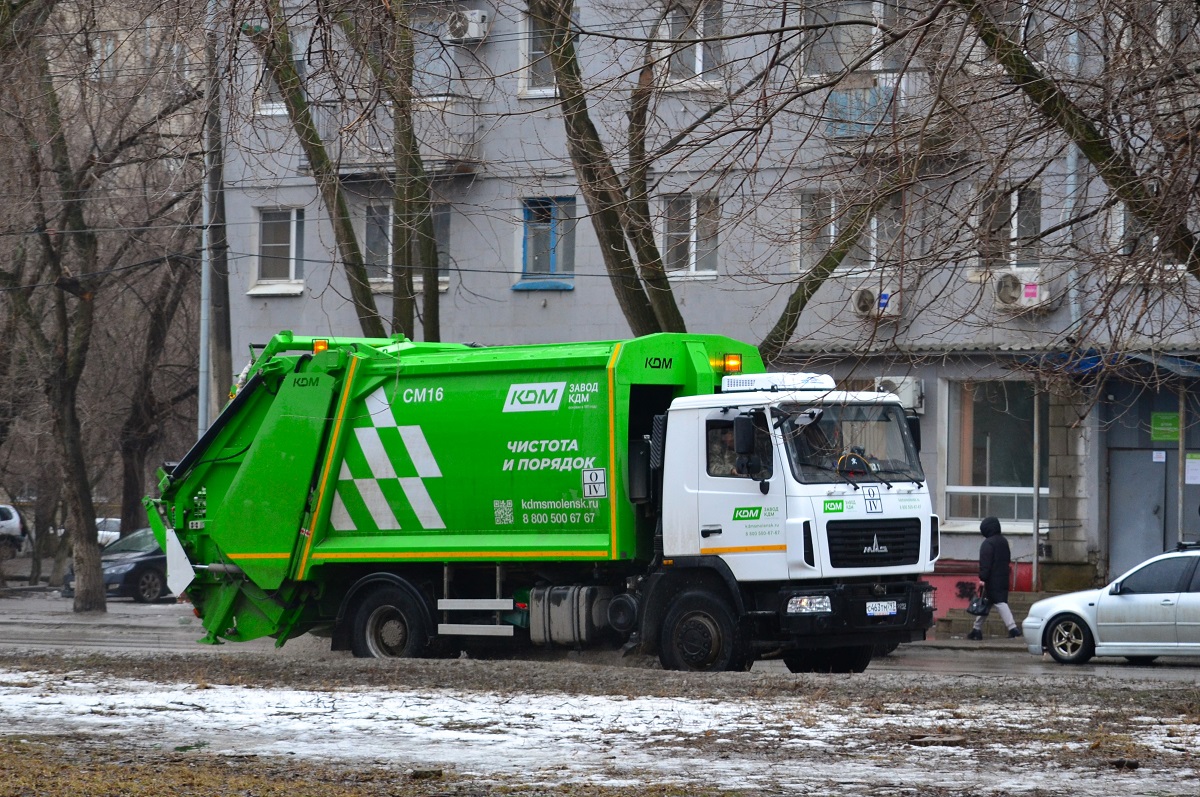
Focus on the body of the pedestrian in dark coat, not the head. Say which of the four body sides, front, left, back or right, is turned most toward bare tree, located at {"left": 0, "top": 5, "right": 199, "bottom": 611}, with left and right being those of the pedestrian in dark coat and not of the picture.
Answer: front

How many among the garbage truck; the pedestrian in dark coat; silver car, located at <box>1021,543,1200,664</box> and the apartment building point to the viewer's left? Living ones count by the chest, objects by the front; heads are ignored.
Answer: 2

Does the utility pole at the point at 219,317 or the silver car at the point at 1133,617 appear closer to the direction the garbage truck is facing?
the silver car

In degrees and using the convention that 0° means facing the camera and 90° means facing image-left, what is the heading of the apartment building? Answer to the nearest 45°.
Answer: approximately 0°

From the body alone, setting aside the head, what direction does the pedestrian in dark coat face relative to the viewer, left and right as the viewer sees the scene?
facing to the left of the viewer

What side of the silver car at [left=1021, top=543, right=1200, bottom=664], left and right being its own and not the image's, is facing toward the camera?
left

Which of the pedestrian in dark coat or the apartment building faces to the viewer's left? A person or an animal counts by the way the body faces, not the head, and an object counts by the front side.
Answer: the pedestrian in dark coat

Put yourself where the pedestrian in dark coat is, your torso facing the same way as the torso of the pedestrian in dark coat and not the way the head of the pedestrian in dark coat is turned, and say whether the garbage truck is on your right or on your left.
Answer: on your left

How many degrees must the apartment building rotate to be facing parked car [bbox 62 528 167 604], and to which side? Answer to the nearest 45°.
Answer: approximately 135° to its right

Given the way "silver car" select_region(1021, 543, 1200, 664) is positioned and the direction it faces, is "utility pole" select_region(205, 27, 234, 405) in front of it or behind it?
in front

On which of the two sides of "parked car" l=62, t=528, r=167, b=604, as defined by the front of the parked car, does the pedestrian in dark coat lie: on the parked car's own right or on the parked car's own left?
on the parked car's own left

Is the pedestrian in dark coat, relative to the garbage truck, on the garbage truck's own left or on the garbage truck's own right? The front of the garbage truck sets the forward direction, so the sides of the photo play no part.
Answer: on the garbage truck's own left

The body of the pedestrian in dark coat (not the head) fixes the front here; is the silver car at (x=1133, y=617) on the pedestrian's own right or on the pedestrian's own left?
on the pedestrian's own left
